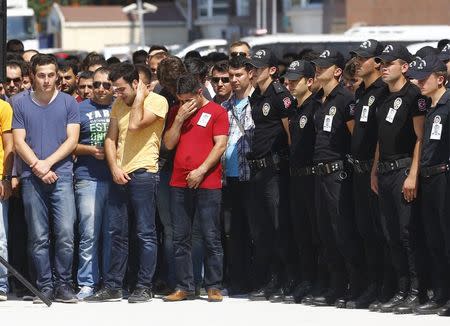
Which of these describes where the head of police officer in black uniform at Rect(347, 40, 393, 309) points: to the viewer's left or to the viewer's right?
to the viewer's left

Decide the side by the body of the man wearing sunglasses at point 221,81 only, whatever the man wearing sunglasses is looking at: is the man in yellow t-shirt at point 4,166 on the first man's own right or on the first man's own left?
on the first man's own right

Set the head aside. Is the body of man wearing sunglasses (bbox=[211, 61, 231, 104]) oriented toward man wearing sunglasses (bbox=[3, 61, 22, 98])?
no

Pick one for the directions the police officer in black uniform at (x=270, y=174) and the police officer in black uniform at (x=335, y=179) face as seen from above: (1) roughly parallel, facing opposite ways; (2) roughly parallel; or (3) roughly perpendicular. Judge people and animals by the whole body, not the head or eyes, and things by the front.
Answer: roughly parallel

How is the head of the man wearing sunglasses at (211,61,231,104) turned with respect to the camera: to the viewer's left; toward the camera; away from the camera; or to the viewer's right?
toward the camera

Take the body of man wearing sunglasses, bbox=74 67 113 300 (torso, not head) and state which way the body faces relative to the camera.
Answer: toward the camera

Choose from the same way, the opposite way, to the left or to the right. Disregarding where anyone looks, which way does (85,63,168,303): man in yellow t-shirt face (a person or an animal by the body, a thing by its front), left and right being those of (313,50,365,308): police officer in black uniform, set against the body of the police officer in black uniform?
the same way

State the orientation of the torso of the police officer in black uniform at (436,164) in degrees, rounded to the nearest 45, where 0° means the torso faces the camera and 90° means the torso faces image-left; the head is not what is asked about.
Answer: approximately 45°

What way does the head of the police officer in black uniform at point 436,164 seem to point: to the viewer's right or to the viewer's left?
to the viewer's left

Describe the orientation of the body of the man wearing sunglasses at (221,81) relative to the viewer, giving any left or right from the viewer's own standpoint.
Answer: facing the viewer

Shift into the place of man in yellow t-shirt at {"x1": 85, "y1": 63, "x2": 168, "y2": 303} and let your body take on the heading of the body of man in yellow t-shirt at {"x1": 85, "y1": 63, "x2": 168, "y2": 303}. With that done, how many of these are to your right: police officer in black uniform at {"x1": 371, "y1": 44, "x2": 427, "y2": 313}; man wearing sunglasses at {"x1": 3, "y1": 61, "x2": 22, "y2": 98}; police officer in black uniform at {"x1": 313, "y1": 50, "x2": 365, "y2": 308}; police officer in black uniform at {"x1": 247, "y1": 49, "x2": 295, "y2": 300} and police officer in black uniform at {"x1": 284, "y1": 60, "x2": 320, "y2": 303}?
1

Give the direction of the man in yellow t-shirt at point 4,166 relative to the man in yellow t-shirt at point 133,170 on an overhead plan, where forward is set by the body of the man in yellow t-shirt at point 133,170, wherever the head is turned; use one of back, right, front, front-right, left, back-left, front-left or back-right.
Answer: front-right

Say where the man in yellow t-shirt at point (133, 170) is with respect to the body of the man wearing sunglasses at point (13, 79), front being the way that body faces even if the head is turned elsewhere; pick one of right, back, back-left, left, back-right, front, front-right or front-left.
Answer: front-left

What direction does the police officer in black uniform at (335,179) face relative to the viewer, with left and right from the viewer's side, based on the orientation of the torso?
facing the viewer and to the left of the viewer

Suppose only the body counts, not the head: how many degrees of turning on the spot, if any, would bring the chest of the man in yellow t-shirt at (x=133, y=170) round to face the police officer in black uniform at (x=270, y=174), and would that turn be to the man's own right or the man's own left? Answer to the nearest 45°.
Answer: approximately 135° to the man's own left

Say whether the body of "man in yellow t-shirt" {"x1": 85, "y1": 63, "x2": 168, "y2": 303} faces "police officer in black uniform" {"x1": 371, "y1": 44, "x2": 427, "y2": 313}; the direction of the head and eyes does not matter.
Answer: no

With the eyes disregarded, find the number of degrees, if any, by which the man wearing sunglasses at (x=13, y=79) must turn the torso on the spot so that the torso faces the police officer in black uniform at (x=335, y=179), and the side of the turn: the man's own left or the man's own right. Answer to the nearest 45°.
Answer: approximately 45° to the man's own left

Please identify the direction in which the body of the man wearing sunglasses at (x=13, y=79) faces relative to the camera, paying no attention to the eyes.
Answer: toward the camera

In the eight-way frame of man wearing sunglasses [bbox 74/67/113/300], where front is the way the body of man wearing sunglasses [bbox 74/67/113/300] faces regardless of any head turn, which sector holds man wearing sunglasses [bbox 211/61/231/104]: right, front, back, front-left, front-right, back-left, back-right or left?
left
